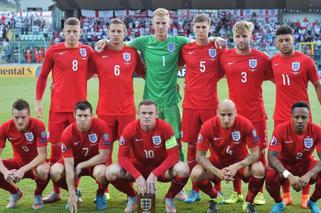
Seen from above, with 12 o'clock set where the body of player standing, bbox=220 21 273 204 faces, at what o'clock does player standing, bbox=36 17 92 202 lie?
player standing, bbox=36 17 92 202 is roughly at 3 o'clock from player standing, bbox=220 21 273 204.

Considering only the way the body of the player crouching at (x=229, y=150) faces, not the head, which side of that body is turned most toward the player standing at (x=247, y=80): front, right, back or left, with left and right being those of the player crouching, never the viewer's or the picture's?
back

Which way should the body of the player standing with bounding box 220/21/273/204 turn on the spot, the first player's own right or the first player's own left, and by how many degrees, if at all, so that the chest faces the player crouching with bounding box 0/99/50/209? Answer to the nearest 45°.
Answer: approximately 90° to the first player's own right

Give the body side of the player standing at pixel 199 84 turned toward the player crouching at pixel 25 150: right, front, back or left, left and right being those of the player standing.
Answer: right

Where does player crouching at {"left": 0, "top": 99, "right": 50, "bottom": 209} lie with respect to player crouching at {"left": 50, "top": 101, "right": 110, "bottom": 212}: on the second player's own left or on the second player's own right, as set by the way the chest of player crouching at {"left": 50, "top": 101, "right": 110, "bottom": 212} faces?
on the second player's own right

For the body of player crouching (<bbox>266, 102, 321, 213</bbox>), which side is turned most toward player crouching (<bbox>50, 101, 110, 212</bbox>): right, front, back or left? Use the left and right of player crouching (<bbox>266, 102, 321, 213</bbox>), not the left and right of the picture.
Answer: right

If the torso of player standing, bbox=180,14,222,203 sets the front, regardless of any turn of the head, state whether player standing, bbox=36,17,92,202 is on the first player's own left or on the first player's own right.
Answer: on the first player's own right
